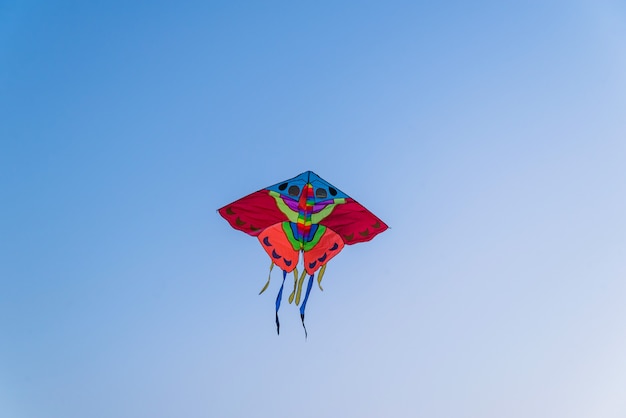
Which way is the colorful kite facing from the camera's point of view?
toward the camera
